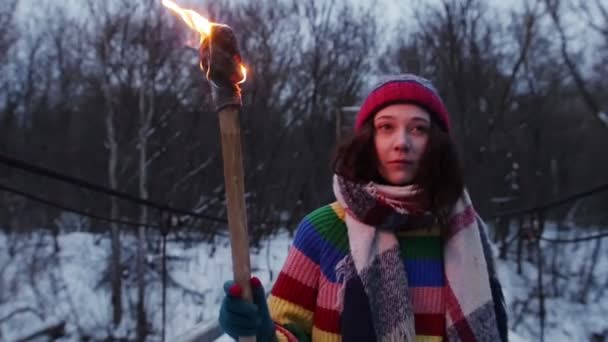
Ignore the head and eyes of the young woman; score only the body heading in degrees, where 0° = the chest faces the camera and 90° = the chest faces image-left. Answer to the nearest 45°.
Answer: approximately 0°

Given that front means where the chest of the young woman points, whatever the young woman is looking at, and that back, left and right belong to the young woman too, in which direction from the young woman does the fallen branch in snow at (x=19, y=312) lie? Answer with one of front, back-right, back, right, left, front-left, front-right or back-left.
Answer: back-right
